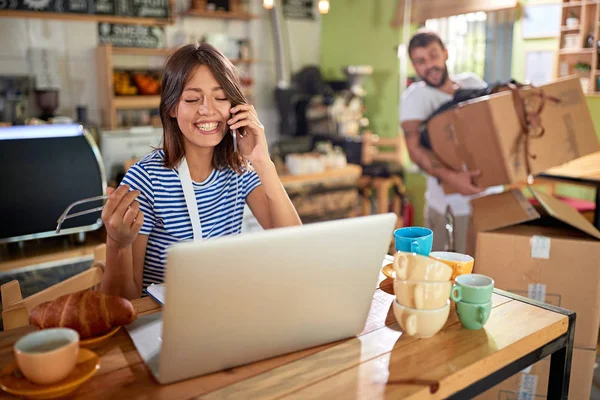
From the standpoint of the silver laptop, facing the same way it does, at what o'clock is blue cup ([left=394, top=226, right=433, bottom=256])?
The blue cup is roughly at 3 o'clock from the silver laptop.

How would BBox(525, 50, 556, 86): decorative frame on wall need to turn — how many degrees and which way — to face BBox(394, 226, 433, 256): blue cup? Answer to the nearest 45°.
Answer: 0° — it already faces it

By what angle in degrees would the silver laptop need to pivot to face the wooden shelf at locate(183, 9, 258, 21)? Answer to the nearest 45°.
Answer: approximately 45° to its right

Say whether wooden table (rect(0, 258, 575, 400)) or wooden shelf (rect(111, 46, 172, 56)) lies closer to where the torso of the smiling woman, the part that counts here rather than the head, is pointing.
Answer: the wooden table

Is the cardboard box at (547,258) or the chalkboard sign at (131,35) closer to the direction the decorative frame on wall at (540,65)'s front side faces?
the cardboard box
